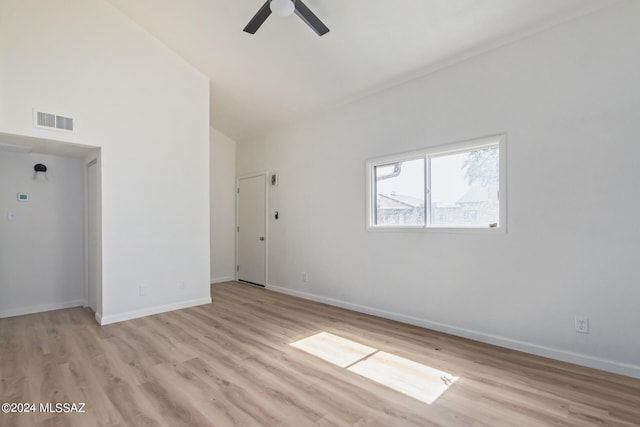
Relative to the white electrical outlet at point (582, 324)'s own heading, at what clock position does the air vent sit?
The air vent is roughly at 2 o'clock from the white electrical outlet.

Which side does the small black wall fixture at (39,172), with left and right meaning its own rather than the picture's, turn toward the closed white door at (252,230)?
left

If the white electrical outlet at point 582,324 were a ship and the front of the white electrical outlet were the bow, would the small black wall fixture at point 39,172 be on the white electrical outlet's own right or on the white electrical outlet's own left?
on the white electrical outlet's own right

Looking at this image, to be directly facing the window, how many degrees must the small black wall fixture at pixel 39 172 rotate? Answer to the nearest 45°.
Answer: approximately 45° to its left

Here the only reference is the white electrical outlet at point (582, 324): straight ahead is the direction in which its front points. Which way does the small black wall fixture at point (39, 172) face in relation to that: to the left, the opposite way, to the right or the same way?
to the left
